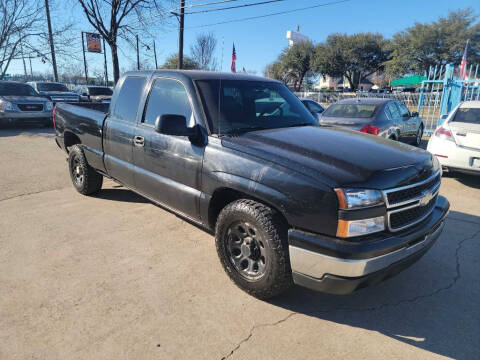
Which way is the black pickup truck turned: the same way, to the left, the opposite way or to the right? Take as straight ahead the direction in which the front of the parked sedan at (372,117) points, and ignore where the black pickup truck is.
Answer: to the right

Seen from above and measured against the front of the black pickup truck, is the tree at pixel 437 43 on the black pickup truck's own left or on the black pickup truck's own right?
on the black pickup truck's own left

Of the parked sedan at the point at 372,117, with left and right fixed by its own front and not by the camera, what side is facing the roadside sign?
left

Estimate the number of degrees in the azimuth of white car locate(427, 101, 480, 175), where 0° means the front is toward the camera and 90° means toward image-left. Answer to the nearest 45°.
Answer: approximately 225°

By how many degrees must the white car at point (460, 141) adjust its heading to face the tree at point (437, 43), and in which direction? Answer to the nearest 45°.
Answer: approximately 45° to its left

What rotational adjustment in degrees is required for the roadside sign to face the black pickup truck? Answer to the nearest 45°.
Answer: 0° — it already faces it

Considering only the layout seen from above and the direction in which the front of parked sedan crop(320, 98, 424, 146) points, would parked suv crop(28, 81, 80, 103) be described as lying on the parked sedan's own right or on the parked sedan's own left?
on the parked sedan's own left

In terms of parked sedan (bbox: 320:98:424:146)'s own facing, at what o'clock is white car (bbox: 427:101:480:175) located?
The white car is roughly at 3 o'clock from the parked sedan.

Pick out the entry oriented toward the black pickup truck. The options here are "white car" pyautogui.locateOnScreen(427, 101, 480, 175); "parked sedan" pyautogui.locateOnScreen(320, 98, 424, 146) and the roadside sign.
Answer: the roadside sign

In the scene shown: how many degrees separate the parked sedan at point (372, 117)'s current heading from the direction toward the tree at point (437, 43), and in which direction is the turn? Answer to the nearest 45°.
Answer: approximately 45° to its left

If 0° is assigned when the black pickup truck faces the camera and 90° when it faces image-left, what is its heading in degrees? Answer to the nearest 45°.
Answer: approximately 315°

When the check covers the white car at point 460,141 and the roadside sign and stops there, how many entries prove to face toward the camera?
1
